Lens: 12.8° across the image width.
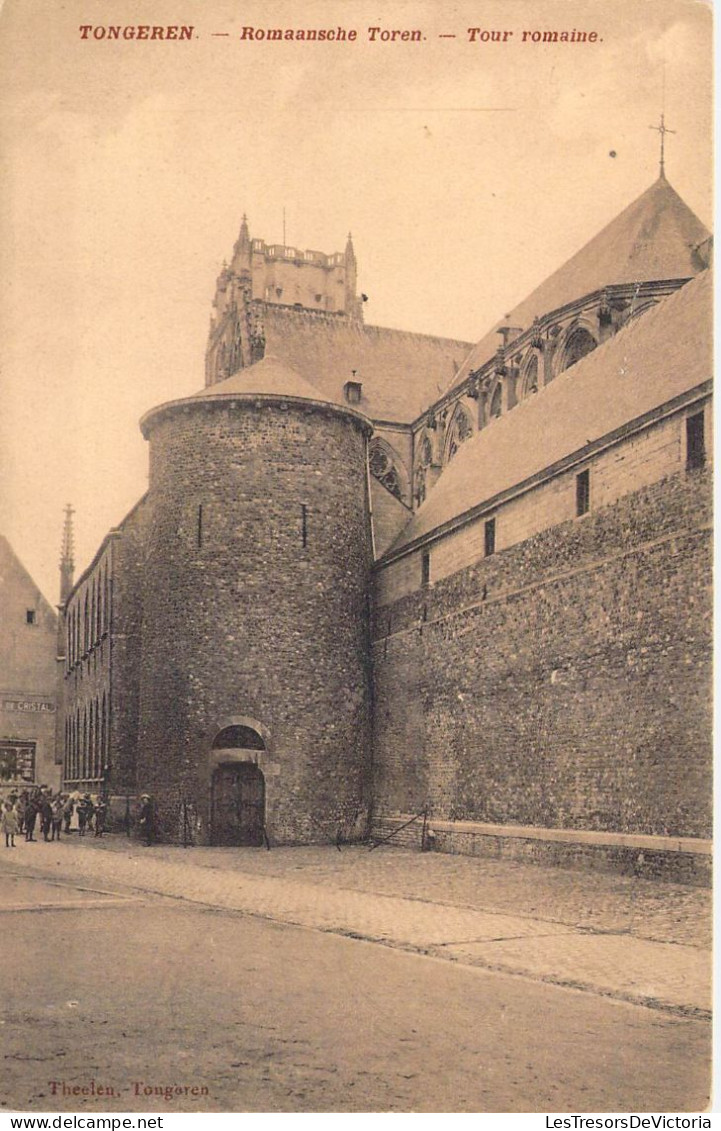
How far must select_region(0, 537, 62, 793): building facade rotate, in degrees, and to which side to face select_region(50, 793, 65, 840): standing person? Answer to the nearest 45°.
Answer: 0° — it already faces them

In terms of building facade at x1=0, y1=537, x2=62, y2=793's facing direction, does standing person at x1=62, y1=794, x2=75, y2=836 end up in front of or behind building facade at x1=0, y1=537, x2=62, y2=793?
in front

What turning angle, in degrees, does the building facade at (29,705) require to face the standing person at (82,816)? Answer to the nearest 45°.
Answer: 0° — it already faces them

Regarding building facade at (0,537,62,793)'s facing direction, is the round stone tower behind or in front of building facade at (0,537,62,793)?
in front

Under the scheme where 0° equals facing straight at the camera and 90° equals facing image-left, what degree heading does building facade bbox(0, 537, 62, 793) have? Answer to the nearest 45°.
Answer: approximately 0°

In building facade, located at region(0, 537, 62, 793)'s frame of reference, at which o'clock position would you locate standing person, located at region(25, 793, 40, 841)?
The standing person is roughly at 12 o'clock from the building facade.
